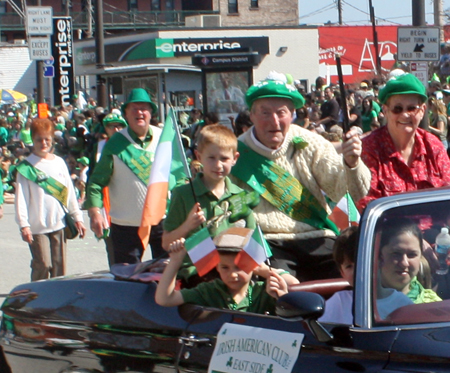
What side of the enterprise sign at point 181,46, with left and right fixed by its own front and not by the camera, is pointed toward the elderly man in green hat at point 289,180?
front

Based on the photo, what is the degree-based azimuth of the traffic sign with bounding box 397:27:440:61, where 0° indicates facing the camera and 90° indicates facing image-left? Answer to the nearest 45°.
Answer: approximately 0°

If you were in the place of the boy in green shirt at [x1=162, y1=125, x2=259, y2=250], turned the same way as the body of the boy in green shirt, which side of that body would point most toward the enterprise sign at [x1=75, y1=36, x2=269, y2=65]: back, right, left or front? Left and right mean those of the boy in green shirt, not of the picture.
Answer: back
